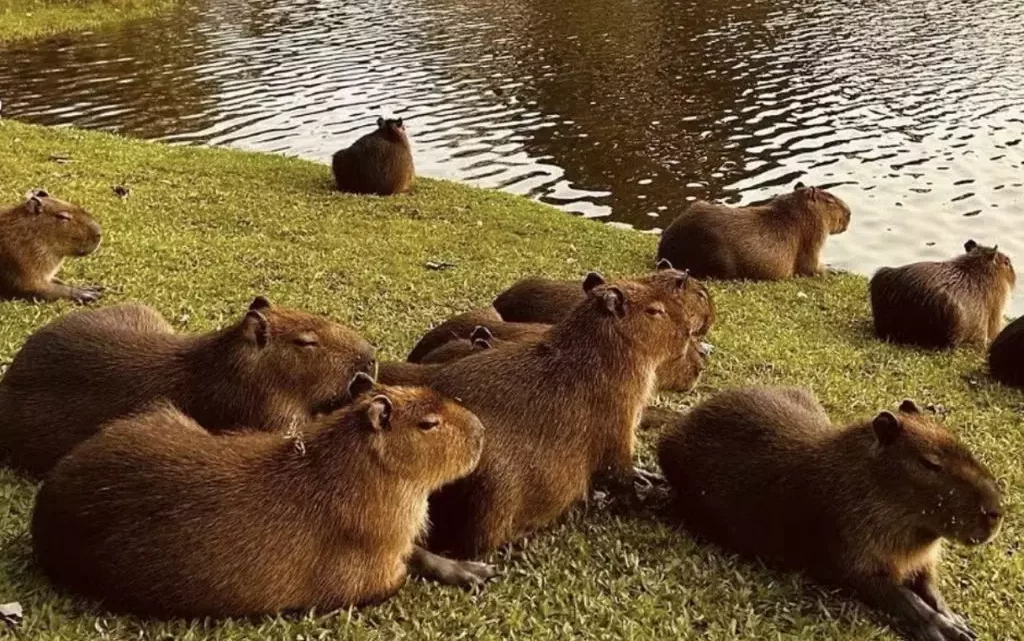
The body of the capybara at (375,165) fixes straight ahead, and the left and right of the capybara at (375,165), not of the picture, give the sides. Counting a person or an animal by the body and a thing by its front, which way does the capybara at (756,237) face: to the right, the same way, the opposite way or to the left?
to the right

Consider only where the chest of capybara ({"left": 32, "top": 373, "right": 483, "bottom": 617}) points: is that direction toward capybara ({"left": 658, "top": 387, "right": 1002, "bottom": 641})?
yes

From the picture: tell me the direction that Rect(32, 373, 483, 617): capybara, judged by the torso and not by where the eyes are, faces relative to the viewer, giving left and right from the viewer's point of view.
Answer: facing to the right of the viewer

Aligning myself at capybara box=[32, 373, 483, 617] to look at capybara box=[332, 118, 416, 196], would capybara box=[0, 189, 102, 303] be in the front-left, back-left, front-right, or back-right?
front-left

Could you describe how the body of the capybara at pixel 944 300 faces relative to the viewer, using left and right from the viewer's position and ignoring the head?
facing away from the viewer and to the right of the viewer

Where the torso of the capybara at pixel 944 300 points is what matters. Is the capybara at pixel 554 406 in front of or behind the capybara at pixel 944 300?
behind

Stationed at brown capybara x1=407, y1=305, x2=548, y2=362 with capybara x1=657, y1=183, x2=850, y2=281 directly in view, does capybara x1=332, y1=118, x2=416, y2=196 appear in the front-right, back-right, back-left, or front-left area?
front-left

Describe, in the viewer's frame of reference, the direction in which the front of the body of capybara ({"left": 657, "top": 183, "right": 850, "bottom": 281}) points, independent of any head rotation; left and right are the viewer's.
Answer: facing to the right of the viewer

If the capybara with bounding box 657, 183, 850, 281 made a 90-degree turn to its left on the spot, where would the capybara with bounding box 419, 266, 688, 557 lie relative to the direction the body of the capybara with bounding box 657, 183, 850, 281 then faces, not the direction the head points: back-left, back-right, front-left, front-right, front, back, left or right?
back

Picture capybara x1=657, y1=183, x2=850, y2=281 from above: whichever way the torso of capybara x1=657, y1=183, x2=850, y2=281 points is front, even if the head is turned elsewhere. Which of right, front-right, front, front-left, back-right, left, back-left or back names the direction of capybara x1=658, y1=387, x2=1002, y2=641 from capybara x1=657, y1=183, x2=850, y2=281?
right

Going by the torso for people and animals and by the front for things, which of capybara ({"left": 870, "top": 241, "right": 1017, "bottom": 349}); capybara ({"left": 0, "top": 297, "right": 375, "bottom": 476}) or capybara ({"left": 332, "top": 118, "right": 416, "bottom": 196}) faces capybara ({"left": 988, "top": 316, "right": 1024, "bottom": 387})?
capybara ({"left": 0, "top": 297, "right": 375, "bottom": 476})

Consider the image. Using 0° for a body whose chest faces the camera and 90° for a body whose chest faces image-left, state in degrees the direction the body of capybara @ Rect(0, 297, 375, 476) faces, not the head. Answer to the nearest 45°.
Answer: approximately 270°

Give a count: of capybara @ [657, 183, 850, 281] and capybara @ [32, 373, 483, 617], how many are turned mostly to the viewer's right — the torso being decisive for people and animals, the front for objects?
2

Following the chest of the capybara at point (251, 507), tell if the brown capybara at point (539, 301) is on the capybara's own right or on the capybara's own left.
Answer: on the capybara's own left

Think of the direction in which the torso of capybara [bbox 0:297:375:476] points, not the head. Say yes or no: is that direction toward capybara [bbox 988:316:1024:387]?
yes

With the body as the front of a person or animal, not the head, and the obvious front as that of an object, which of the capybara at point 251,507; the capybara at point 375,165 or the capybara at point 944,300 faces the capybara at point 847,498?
the capybara at point 251,507

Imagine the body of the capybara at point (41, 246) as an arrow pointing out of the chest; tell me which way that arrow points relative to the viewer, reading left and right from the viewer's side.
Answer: facing to the right of the viewer
